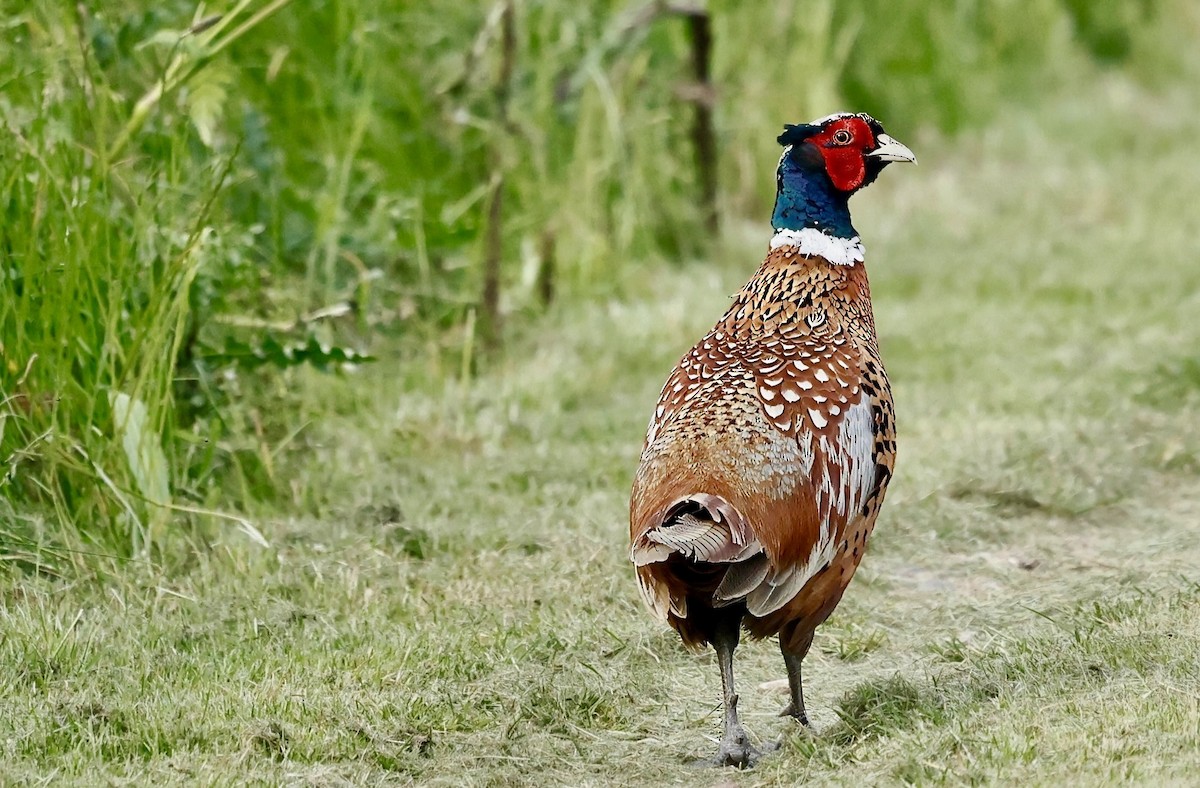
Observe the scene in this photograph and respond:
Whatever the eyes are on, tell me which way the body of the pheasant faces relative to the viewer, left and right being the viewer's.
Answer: facing away from the viewer and to the right of the viewer
